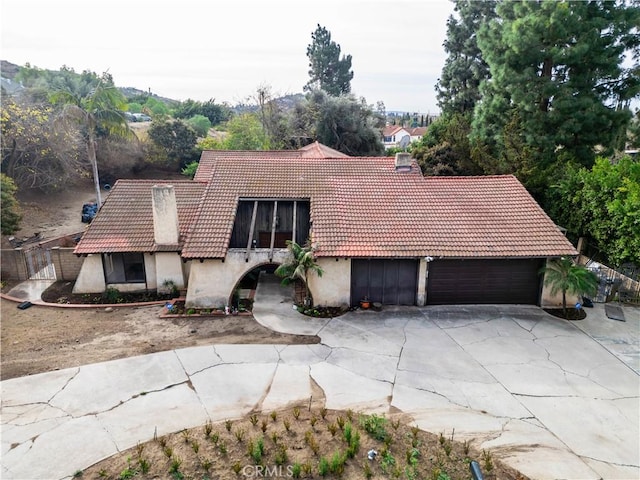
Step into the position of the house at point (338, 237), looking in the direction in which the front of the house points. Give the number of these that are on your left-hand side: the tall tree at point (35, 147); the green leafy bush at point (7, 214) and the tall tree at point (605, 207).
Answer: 1

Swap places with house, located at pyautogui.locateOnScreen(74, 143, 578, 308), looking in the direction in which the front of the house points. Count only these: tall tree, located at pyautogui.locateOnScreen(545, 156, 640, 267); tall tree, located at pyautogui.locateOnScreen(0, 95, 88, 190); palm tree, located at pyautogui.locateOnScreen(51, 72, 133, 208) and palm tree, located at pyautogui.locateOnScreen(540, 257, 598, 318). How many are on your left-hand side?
2

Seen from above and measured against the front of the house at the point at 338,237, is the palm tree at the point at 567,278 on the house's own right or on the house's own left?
on the house's own left

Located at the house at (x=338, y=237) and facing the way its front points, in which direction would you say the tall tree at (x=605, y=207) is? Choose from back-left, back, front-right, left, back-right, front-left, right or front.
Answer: left

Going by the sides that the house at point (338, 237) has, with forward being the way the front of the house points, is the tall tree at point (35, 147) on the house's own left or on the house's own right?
on the house's own right

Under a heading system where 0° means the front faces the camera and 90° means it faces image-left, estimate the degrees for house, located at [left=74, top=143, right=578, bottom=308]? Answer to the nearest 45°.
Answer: approximately 0°

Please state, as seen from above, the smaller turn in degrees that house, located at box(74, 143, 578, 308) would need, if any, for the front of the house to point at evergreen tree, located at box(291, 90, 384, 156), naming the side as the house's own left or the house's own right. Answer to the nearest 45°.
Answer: approximately 180°

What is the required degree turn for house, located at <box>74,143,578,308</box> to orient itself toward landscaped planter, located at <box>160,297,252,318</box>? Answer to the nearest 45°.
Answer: approximately 90° to its right

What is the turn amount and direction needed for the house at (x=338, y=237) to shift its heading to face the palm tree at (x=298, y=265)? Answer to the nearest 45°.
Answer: approximately 45° to its right
